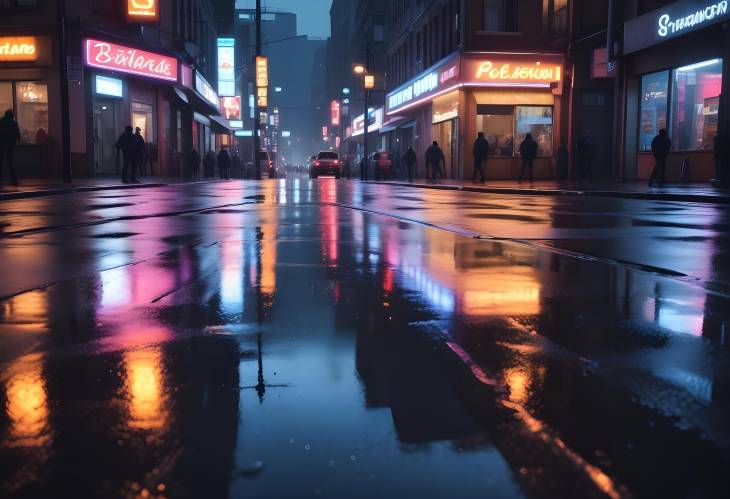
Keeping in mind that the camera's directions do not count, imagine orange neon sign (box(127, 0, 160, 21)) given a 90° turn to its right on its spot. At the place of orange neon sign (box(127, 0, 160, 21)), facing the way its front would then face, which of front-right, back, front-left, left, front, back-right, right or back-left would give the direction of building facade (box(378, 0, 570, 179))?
back

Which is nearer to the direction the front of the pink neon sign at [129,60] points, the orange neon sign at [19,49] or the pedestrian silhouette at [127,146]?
the pedestrian silhouette

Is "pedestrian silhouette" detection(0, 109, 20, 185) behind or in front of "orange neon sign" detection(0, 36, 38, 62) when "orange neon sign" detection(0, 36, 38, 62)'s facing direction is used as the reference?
in front

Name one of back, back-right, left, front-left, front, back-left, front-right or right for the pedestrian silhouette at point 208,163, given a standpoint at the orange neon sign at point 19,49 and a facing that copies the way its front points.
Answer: back-left

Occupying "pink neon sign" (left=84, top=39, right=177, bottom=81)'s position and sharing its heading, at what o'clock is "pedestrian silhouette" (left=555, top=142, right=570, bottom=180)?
The pedestrian silhouette is roughly at 11 o'clock from the pink neon sign.

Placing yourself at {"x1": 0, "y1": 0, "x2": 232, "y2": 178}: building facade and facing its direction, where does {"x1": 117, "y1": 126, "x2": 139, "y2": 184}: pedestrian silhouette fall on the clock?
The pedestrian silhouette is roughly at 1 o'clock from the building facade.

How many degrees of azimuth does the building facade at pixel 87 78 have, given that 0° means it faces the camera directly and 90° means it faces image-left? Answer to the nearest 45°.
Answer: approximately 315°

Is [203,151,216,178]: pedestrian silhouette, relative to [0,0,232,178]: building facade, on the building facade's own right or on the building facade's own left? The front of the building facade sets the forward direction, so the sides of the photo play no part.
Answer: on the building facade's own left

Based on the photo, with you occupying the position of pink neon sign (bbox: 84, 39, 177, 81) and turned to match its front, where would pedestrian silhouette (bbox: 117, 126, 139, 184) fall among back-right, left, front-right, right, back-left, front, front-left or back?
front-right

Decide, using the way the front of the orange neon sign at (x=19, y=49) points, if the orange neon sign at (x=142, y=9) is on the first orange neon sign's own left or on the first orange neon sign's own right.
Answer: on the first orange neon sign's own left

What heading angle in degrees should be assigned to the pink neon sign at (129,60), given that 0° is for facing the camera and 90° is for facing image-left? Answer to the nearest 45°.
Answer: approximately 315°
